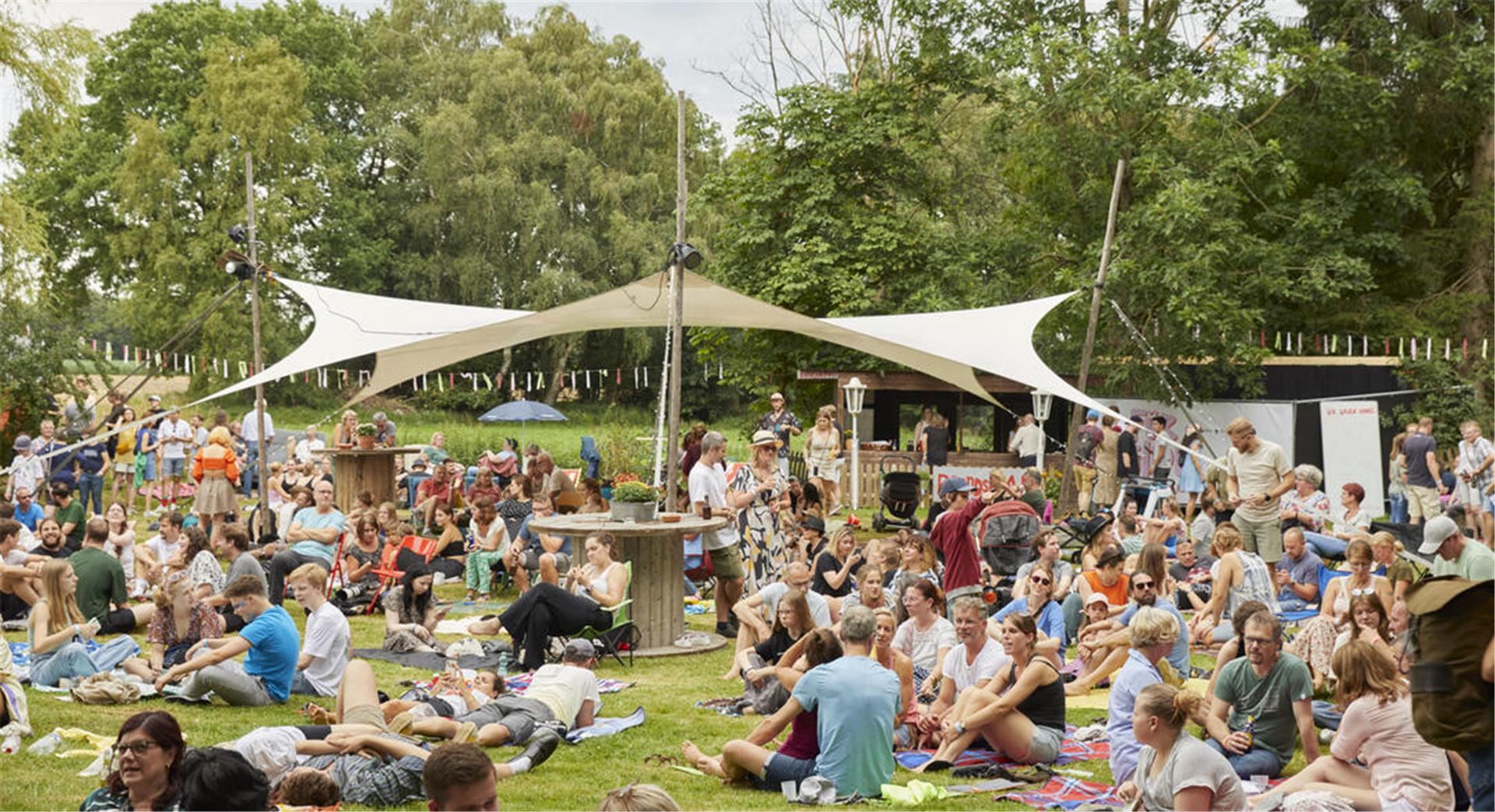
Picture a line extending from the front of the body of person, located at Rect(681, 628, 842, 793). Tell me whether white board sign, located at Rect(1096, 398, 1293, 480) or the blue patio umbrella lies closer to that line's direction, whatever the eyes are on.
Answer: the blue patio umbrella

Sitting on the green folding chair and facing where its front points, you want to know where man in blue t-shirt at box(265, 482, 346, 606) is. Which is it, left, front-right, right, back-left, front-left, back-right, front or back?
front-right

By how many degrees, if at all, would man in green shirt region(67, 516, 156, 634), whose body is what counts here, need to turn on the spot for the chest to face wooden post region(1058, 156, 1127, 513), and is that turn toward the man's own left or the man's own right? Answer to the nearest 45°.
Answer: approximately 45° to the man's own right

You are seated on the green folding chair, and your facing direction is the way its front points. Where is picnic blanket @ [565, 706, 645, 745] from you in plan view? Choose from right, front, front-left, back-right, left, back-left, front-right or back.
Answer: left

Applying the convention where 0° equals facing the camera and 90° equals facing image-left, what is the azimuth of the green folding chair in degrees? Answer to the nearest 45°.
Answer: approximately 90°

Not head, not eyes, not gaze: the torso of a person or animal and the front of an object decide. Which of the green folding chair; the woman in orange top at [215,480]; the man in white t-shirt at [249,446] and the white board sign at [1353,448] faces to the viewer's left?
the green folding chair

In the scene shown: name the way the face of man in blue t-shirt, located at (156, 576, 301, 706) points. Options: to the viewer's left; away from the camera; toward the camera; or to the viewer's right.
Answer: to the viewer's left

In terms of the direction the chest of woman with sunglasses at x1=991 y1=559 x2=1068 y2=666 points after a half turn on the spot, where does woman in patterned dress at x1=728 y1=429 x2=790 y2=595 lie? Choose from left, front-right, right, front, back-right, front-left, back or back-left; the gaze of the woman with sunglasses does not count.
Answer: left

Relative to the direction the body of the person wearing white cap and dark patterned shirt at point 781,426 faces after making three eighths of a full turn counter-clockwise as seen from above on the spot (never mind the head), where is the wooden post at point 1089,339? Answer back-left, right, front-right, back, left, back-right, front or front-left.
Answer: front-right

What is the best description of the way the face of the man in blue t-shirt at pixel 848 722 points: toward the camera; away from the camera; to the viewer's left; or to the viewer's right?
away from the camera

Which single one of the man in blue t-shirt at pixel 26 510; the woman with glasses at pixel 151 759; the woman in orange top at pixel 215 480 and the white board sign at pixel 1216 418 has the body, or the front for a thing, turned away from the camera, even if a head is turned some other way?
the woman in orange top

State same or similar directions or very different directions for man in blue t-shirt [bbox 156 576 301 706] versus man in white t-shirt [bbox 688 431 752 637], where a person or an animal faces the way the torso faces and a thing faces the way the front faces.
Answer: very different directions

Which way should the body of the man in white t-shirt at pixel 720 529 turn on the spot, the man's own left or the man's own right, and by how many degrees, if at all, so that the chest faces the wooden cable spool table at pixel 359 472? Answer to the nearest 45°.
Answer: approximately 135° to the man's own left

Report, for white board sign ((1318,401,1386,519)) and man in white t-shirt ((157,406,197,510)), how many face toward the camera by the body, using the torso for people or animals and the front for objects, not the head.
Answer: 2

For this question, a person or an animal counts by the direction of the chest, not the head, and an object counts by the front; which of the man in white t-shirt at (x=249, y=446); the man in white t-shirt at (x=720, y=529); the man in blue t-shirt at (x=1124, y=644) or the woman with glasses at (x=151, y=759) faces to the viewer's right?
the man in white t-shirt at (x=720, y=529)
